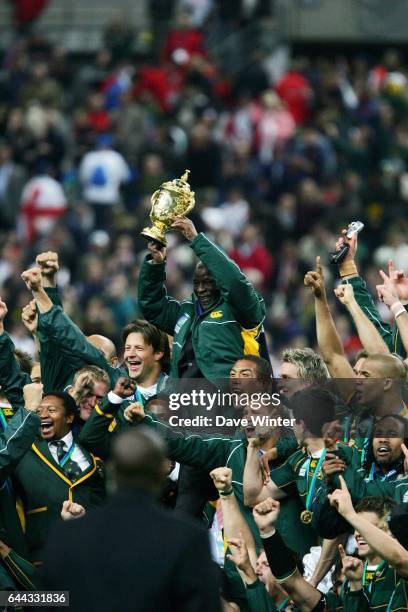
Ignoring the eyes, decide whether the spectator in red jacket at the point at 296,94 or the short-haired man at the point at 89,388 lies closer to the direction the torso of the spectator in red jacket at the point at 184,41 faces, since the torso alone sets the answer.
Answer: the short-haired man

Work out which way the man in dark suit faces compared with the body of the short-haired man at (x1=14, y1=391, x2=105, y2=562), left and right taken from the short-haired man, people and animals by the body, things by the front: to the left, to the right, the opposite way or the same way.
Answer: the opposite way

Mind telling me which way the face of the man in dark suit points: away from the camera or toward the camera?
away from the camera

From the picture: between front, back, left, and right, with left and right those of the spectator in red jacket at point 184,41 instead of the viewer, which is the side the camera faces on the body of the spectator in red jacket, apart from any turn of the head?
front

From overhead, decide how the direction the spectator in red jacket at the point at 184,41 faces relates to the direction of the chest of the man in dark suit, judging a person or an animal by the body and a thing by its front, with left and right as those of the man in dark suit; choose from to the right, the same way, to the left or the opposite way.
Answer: the opposite way

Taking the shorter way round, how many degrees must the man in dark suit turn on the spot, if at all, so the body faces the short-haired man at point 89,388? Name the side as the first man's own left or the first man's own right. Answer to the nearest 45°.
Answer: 0° — they already face them

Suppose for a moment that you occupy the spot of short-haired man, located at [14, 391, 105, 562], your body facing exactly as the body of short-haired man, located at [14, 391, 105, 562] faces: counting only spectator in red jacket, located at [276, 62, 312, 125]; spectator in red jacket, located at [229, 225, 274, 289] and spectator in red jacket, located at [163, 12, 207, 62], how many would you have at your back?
3

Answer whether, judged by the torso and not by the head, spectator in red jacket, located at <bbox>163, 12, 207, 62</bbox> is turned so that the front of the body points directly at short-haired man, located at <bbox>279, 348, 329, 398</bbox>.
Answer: yes

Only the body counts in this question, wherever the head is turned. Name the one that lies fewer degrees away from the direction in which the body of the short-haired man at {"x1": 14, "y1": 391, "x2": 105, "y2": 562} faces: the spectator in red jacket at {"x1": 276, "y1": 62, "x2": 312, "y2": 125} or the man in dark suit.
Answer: the man in dark suit

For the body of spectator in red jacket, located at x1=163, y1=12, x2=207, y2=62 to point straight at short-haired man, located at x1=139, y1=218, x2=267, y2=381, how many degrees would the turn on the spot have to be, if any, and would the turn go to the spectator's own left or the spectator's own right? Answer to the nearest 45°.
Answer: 0° — they already face them

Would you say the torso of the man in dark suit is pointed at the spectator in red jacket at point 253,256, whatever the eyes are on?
yes

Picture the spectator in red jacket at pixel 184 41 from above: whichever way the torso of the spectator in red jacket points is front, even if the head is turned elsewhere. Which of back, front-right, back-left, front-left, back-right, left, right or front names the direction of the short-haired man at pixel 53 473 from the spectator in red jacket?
front

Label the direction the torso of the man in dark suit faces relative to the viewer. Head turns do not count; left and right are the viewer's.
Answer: facing away from the viewer
